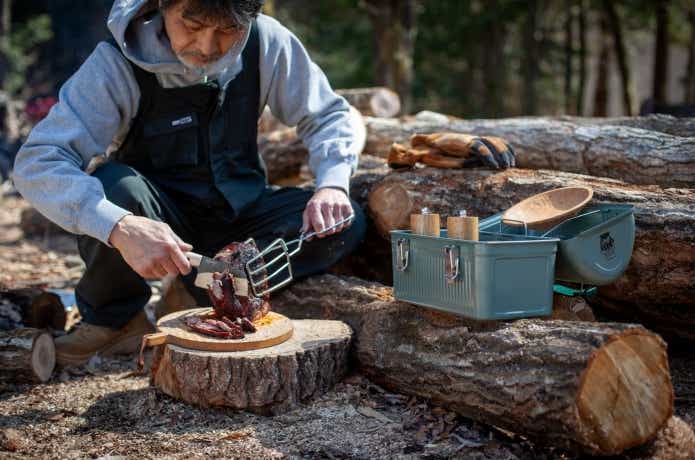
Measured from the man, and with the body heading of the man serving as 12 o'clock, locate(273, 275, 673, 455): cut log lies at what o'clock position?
The cut log is roughly at 11 o'clock from the man.

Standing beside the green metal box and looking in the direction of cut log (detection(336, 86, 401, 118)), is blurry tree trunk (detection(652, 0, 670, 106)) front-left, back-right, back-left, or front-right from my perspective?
front-right

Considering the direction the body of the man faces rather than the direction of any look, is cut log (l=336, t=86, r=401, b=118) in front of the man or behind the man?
behind

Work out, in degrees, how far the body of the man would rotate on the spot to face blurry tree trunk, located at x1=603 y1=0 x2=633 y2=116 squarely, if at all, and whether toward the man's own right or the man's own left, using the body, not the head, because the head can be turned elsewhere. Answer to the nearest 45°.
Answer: approximately 135° to the man's own left

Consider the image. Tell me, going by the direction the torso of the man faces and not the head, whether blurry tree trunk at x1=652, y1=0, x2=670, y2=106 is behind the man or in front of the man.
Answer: behind

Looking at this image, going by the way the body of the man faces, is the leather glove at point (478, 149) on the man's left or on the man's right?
on the man's left

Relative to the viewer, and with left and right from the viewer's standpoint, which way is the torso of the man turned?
facing the viewer

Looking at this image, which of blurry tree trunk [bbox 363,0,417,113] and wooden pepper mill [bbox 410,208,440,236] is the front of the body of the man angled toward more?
the wooden pepper mill

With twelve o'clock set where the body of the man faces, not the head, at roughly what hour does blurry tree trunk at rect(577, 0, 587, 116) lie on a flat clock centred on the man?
The blurry tree trunk is roughly at 7 o'clock from the man.

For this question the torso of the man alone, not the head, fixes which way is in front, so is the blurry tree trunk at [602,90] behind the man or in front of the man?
behind

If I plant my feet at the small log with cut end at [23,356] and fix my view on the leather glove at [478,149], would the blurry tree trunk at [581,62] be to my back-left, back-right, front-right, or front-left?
front-left

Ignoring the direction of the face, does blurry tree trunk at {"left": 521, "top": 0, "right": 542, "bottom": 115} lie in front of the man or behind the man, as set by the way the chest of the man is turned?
behind

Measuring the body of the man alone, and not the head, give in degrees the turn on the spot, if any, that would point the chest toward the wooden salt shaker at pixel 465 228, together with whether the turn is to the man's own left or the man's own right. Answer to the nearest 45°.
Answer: approximately 45° to the man's own left
